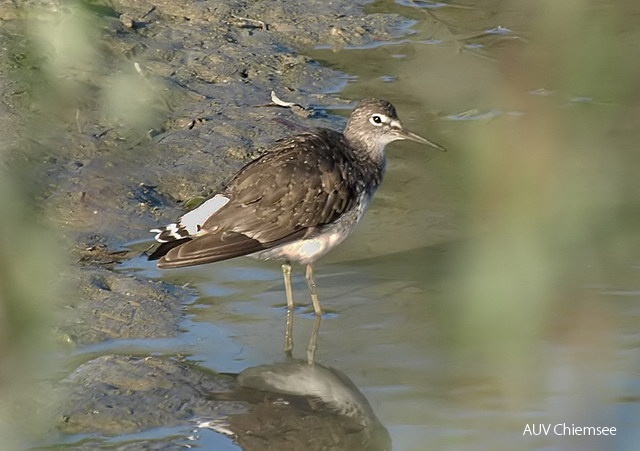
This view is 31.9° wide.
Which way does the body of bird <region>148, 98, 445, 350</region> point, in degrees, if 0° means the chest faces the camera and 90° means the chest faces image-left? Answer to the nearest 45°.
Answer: approximately 270°

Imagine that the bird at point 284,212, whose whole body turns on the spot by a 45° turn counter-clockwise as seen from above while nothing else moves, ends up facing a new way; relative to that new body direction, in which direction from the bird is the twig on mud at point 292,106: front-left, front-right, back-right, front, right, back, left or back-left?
front-left

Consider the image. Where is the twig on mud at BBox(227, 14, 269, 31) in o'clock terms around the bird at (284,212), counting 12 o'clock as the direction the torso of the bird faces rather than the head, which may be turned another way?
The twig on mud is roughly at 9 o'clock from the bird.
